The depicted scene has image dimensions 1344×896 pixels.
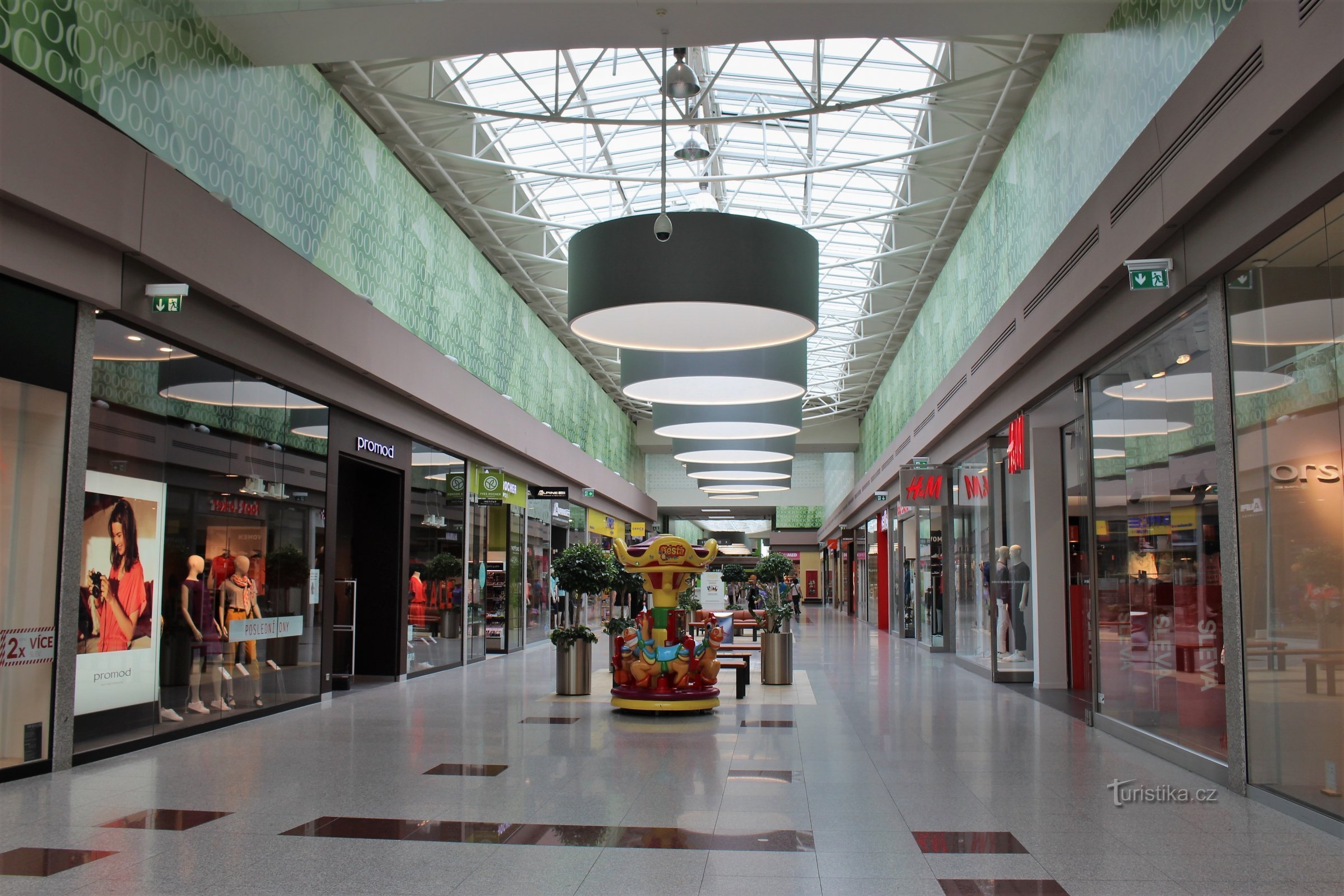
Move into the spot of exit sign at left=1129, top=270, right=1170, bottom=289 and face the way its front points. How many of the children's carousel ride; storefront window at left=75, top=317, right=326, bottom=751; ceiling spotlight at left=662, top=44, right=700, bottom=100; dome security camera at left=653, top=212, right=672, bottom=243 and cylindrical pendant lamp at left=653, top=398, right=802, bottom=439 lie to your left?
0

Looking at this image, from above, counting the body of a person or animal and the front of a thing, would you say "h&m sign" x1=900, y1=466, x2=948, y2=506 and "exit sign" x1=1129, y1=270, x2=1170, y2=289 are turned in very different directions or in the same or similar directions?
same or similar directions

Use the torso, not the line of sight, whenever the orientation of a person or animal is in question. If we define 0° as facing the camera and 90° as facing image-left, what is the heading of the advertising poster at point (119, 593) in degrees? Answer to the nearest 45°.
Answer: approximately 315°

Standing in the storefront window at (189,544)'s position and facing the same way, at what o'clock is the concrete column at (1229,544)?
The concrete column is roughly at 12 o'clock from the storefront window.

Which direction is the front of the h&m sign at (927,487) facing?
toward the camera

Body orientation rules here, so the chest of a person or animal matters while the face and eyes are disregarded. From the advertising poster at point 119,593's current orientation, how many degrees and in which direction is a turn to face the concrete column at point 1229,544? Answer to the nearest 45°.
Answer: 0° — it already faces it

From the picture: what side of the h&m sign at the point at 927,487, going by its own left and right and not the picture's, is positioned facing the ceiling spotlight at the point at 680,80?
front

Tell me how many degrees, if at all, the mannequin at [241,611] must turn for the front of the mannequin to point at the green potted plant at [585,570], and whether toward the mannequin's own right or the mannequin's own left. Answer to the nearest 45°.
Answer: approximately 90° to the mannequin's own left

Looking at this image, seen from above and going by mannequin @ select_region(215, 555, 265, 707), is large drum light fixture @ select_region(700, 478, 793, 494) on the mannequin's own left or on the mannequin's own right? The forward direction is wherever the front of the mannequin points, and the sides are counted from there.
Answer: on the mannequin's own left

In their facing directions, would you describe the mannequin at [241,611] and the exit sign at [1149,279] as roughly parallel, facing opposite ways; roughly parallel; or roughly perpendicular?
roughly perpendicular

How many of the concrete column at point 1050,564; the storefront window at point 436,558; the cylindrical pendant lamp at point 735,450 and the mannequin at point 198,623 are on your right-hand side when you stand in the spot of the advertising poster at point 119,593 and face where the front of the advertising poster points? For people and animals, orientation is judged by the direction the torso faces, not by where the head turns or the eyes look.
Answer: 0

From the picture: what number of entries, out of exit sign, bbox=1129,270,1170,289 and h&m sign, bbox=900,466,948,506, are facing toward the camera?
2

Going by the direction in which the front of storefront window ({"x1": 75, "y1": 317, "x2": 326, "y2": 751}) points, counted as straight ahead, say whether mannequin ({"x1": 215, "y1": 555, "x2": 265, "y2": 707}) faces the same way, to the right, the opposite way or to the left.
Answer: the same way
